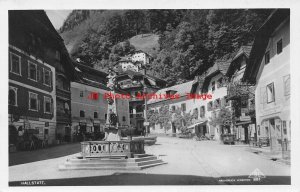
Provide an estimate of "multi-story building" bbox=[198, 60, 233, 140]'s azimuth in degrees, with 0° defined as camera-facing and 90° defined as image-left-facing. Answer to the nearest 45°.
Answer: approximately 45°

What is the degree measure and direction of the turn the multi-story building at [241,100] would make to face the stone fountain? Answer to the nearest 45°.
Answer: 0° — it already faces it

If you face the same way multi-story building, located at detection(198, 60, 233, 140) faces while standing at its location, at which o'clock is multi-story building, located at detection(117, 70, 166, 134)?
multi-story building, located at detection(117, 70, 166, 134) is roughly at 1 o'clock from multi-story building, located at detection(198, 60, 233, 140).

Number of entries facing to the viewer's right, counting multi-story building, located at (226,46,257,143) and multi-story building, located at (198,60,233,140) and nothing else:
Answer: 0

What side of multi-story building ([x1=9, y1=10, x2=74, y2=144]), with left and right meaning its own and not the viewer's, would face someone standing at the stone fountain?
front

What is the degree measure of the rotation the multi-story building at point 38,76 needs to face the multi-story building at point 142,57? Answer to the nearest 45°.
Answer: approximately 45° to its left

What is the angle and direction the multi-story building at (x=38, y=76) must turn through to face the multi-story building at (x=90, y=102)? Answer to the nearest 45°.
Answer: approximately 90° to its left

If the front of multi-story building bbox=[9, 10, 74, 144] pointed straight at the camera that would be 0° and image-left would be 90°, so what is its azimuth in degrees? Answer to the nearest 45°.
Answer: approximately 315°

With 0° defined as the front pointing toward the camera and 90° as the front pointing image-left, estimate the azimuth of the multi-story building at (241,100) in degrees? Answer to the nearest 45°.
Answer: approximately 45°

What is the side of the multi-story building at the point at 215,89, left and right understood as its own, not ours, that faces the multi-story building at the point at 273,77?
left
